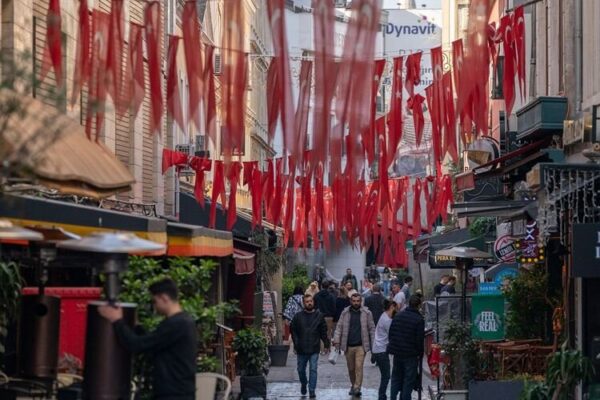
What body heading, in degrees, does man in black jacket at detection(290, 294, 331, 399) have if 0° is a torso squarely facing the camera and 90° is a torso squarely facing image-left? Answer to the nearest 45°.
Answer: approximately 0°

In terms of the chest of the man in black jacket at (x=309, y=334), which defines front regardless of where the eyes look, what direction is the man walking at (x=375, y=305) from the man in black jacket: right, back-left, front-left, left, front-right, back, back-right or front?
back

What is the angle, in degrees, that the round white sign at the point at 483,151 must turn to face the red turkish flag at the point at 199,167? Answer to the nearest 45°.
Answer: approximately 45° to its right

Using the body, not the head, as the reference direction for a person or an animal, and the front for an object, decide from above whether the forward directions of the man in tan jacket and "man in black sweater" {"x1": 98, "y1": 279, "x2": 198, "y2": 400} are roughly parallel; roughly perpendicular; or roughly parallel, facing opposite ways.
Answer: roughly perpendicular

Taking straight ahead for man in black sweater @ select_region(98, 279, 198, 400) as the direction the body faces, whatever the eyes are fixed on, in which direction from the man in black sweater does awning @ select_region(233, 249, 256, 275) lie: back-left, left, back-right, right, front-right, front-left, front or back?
right

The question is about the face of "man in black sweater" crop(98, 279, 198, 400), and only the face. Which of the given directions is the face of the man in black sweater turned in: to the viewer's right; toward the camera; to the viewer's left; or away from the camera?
to the viewer's left

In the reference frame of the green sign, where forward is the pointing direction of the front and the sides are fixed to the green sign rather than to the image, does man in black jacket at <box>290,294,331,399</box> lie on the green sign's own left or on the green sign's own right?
on the green sign's own right

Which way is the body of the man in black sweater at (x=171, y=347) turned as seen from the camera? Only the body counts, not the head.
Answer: to the viewer's left

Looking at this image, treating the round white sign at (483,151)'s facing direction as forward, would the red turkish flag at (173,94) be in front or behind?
in front

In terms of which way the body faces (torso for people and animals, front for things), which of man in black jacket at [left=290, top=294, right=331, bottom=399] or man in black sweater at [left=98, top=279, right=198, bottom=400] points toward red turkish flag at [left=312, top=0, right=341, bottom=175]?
the man in black jacket

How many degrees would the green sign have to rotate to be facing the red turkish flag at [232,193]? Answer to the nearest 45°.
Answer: approximately 135° to its right

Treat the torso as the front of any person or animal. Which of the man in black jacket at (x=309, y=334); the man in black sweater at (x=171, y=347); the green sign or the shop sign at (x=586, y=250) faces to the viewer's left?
the man in black sweater
